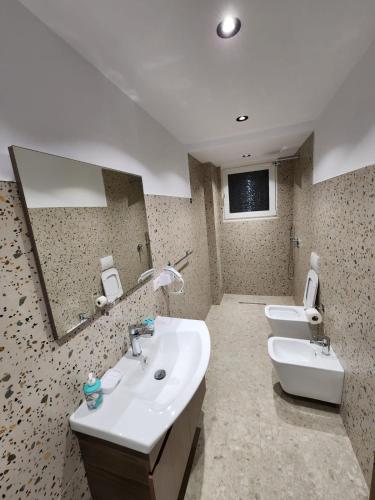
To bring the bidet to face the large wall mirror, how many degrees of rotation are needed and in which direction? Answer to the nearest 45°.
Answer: approximately 45° to its left

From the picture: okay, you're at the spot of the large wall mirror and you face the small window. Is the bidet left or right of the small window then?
right

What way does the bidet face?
to the viewer's left

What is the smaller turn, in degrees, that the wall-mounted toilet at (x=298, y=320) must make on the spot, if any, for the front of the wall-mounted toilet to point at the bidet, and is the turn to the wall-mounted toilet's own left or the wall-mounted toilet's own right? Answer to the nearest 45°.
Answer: approximately 90° to the wall-mounted toilet's own left

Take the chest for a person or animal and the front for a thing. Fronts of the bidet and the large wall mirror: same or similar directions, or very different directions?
very different directions

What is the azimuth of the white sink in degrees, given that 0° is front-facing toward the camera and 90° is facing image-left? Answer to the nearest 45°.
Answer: approximately 315°

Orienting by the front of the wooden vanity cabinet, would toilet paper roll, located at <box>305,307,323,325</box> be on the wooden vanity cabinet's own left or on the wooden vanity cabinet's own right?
on the wooden vanity cabinet's own left

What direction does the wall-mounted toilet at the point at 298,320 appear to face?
to the viewer's left

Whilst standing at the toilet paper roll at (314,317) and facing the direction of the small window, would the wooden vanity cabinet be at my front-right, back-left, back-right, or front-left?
back-left

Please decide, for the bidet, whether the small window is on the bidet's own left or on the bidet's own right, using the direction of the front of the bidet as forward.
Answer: on the bidet's own right

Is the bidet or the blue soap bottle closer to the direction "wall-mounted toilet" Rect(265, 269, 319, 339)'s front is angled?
the blue soap bottle
